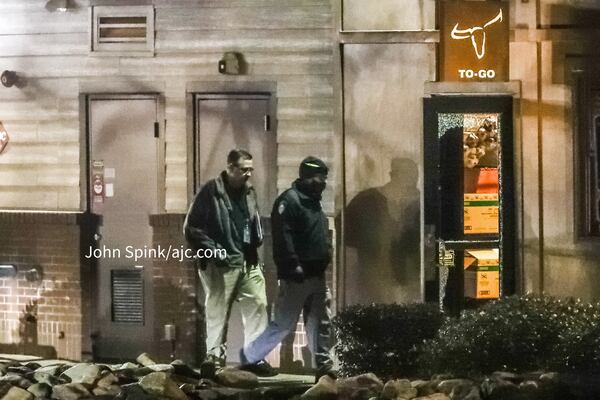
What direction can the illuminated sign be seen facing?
toward the camera

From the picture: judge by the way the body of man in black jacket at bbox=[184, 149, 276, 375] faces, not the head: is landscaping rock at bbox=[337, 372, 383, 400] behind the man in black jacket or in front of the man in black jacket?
in front

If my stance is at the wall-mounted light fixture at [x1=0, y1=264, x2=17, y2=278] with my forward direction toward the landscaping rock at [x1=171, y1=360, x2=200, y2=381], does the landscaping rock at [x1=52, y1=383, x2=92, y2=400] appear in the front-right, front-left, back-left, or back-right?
front-right

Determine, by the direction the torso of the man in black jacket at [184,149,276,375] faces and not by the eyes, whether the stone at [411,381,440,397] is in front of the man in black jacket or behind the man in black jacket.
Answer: in front

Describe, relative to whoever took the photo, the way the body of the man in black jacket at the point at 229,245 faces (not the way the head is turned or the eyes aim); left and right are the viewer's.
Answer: facing the viewer and to the right of the viewer

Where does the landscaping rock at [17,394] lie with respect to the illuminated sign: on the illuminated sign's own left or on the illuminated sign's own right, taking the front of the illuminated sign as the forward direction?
on the illuminated sign's own right

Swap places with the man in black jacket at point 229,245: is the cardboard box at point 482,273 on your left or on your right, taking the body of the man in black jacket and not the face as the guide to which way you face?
on your left

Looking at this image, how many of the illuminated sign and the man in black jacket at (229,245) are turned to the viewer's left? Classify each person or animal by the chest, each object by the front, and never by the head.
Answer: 0

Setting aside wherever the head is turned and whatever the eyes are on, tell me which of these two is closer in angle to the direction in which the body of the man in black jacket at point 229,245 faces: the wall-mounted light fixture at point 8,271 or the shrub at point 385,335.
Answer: the shrub
